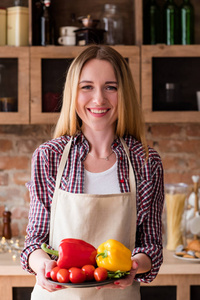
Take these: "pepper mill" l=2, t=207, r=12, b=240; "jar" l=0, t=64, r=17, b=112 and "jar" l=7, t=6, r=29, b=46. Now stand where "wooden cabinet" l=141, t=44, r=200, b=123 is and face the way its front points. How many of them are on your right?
3

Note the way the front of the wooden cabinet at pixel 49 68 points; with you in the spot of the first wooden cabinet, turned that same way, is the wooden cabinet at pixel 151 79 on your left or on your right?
on your left

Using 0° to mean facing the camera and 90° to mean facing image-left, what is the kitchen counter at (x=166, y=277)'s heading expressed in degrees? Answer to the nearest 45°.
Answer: approximately 0°

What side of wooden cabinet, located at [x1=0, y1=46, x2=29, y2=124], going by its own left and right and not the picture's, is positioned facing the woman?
front

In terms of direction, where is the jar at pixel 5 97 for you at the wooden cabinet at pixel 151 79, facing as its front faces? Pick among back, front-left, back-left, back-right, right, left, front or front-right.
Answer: right

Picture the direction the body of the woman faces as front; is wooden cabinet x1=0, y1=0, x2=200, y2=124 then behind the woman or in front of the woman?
behind

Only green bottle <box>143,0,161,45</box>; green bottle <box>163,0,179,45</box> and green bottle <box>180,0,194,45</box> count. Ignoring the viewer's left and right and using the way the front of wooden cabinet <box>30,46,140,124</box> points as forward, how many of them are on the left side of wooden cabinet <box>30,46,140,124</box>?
3
